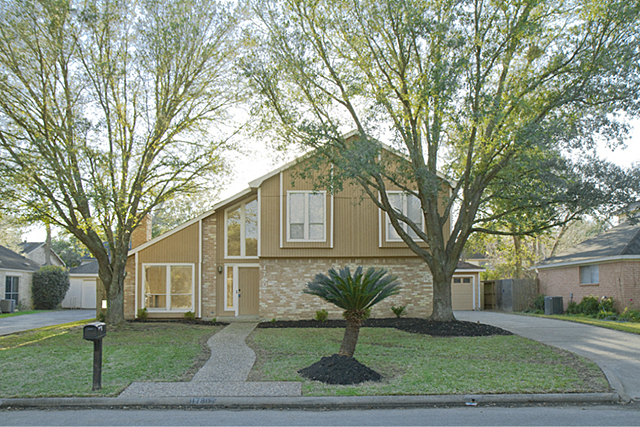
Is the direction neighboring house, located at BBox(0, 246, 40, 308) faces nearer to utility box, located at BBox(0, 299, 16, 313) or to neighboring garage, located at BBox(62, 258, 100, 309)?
the utility box

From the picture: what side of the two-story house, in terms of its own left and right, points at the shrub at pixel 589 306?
left

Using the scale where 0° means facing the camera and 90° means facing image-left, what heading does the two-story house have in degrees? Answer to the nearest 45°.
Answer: approximately 0°

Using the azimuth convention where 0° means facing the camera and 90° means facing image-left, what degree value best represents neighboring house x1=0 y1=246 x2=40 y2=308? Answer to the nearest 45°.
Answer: approximately 0°

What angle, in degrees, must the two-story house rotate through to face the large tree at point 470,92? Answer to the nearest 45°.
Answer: approximately 45° to its left

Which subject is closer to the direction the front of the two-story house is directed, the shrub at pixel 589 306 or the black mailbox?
the black mailbox

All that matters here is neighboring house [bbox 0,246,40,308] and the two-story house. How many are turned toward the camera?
2

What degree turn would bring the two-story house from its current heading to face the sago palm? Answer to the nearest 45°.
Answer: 0° — it already faces it

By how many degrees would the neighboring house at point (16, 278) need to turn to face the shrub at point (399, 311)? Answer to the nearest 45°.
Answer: approximately 45° to its left

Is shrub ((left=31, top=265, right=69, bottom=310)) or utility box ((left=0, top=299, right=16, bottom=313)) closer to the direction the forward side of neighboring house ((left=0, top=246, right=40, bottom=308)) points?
the utility box
